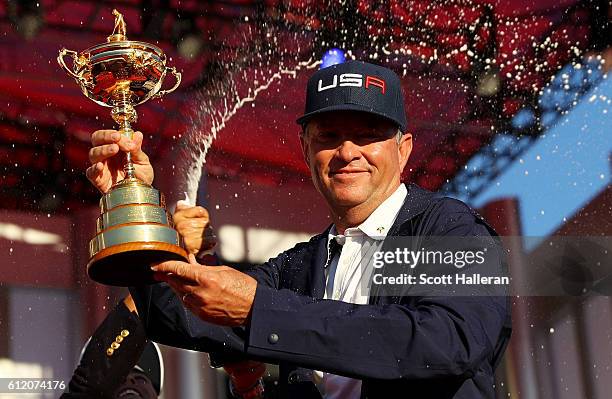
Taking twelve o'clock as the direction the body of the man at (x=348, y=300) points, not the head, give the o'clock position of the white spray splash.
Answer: The white spray splash is roughly at 4 o'clock from the man.

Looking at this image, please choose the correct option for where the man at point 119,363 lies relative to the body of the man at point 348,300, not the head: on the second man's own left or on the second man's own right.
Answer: on the second man's own right
